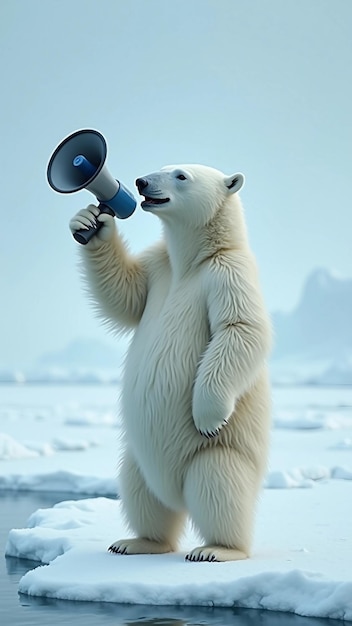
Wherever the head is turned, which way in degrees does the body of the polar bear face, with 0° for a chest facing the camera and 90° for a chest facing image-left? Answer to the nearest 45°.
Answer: approximately 45°
